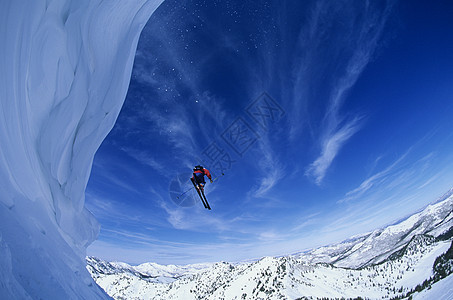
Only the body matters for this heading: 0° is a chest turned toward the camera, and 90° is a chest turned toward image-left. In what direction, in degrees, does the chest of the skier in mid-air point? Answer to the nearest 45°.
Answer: approximately 180°
